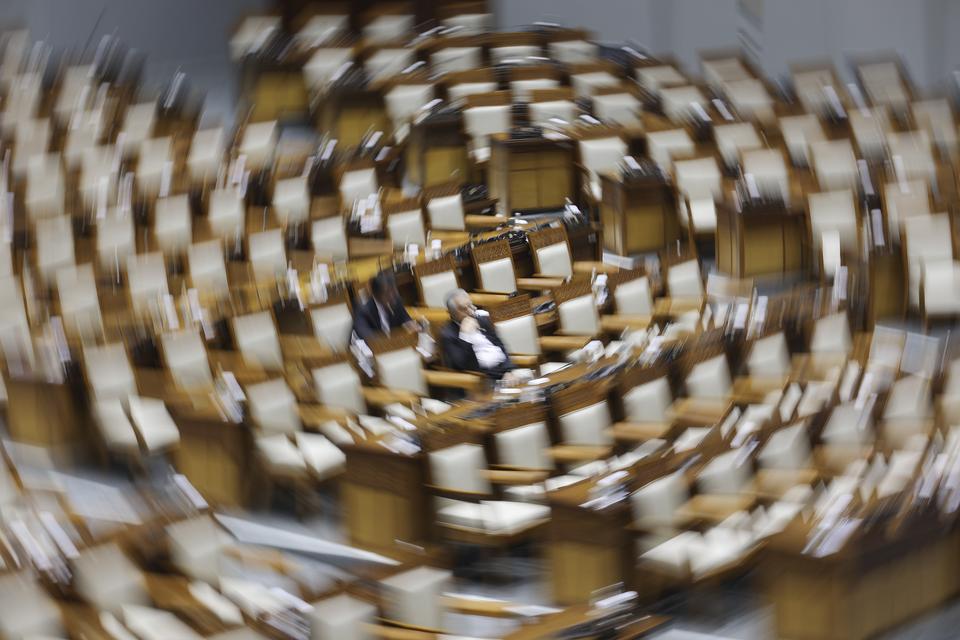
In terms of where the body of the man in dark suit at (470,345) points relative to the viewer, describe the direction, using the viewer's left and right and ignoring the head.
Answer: facing the viewer and to the right of the viewer

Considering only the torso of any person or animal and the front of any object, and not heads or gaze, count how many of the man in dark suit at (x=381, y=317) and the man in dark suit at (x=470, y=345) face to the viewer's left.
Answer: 0
